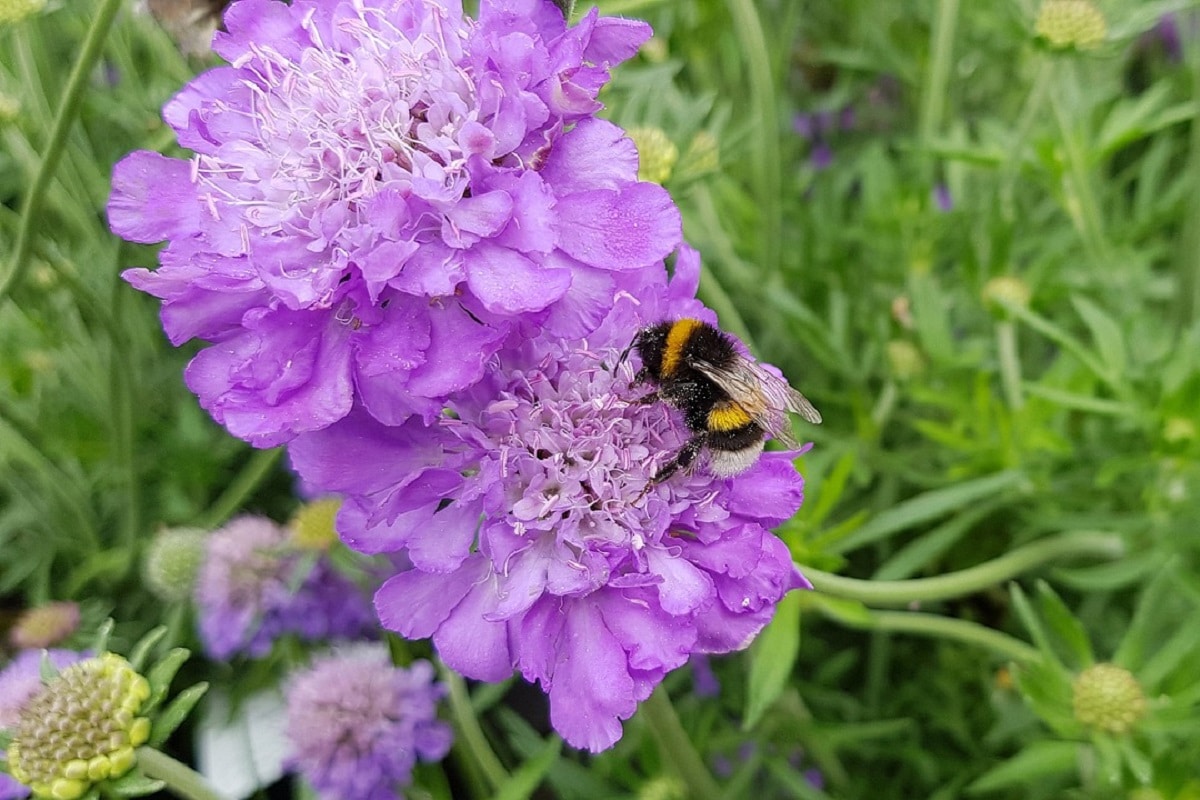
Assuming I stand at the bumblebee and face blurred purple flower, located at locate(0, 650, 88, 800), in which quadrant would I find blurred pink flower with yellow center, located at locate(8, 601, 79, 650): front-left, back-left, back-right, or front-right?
front-right

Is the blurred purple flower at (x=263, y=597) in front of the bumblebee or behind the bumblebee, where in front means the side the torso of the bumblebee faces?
in front

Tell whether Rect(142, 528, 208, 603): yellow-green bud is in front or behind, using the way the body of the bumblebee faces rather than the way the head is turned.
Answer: in front

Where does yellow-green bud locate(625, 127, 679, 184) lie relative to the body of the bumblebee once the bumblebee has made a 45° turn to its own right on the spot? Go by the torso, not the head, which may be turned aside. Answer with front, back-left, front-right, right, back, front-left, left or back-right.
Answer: front-right

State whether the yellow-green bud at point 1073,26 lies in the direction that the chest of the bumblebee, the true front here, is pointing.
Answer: no

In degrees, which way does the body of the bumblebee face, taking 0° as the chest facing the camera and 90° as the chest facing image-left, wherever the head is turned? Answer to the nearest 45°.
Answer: approximately 90°

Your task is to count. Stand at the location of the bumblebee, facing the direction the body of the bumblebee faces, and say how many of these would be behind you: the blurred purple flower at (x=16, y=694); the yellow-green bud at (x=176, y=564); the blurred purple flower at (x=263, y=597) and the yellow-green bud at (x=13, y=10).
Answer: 0

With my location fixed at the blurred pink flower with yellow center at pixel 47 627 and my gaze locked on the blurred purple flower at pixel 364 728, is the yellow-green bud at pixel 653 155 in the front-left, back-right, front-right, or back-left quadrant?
front-left
